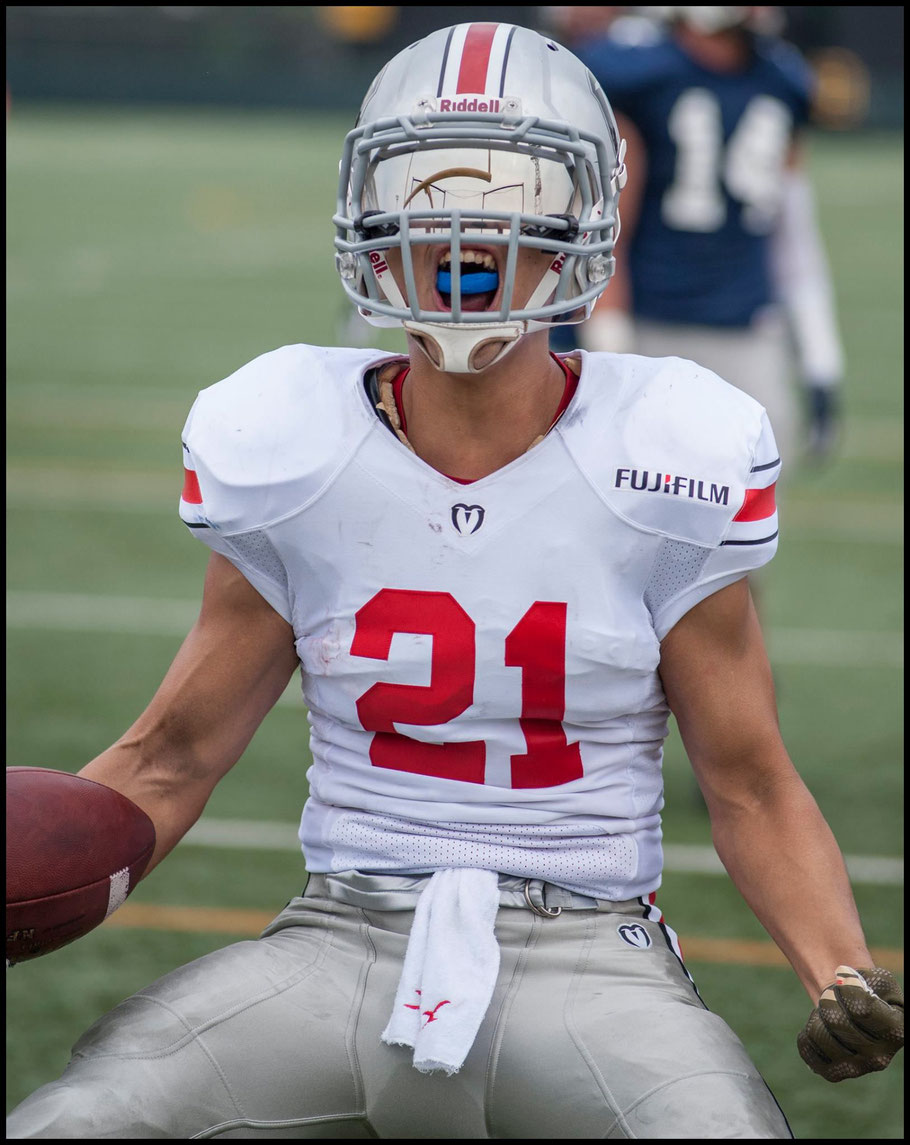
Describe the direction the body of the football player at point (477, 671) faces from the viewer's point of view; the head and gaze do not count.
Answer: toward the camera

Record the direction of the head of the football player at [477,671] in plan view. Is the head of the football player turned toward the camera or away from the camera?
toward the camera

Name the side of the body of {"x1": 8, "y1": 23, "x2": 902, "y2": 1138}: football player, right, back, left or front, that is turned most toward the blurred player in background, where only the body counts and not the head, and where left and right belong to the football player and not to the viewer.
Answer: back
